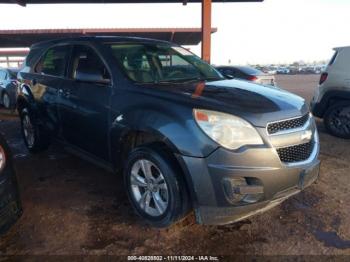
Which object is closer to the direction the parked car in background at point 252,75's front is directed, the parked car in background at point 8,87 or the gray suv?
the parked car in background

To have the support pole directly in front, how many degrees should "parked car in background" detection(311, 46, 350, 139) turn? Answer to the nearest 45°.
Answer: approximately 135° to its left

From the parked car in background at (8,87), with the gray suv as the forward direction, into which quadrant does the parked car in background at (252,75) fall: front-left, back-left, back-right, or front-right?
front-left

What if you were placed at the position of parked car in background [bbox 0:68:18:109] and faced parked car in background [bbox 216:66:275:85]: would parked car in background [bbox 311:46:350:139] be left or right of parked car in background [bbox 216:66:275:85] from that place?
right

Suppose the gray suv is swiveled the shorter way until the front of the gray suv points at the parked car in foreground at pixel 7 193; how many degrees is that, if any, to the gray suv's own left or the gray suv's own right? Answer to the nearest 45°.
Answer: approximately 135° to the gray suv's own right

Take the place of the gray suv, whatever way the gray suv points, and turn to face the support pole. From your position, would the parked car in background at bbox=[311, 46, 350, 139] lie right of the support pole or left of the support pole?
right

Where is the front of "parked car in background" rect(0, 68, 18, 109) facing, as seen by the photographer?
facing the viewer and to the right of the viewer

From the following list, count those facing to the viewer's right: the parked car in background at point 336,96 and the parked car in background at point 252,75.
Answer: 1

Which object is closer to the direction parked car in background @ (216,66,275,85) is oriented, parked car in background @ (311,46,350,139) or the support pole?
the support pole

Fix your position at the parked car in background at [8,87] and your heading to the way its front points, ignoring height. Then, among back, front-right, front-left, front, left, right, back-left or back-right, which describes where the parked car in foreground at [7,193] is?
front-right
